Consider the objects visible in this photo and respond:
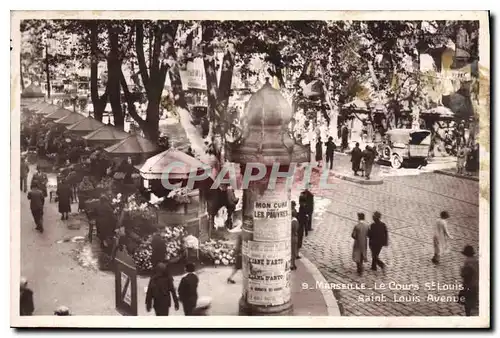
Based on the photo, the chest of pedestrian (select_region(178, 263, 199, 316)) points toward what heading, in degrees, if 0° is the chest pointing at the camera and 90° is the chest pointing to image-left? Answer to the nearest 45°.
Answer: approximately 180°

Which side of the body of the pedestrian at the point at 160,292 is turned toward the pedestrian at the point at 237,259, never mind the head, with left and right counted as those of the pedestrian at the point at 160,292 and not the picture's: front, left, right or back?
right

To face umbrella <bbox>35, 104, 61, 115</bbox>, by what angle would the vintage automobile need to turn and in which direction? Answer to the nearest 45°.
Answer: approximately 45° to its right
